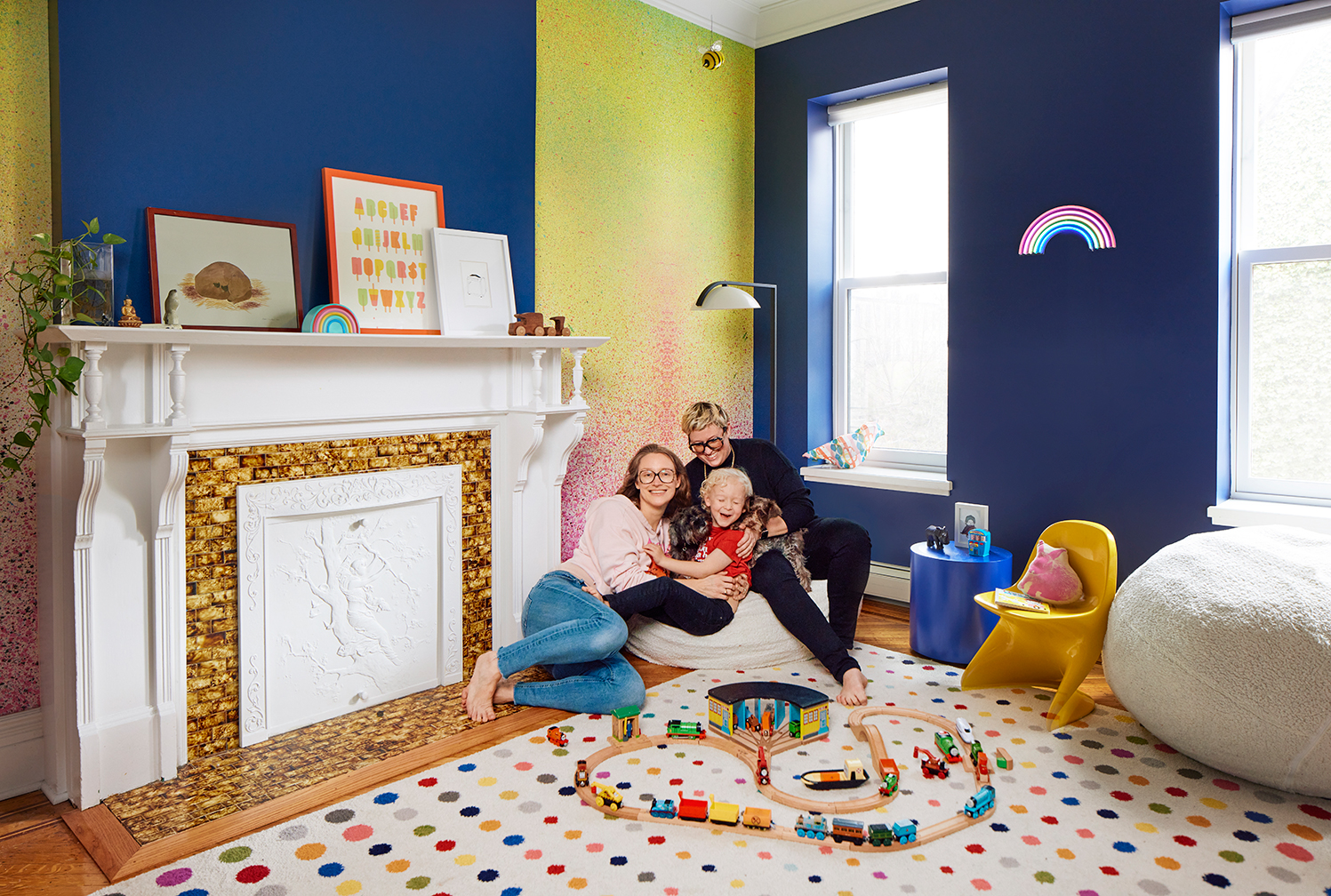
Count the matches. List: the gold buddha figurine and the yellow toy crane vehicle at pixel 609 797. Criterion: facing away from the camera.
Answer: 0

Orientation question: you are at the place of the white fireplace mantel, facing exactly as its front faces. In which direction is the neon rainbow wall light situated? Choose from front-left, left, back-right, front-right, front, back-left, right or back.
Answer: front-left

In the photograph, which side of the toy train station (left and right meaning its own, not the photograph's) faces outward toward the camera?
front

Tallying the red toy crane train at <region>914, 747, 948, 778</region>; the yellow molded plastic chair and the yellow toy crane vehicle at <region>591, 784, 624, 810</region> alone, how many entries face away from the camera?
0

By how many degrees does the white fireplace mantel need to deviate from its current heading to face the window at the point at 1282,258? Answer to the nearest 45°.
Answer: approximately 45° to its left

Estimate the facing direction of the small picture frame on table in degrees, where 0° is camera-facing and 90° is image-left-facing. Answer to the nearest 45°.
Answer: approximately 45°

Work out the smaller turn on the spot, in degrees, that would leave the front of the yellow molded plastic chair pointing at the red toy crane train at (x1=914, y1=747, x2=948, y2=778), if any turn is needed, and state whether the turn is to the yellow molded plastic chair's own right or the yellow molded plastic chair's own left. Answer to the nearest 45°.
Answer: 0° — it already faces it

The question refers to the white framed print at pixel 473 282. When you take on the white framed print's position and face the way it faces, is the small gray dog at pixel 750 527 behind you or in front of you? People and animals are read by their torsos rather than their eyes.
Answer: in front

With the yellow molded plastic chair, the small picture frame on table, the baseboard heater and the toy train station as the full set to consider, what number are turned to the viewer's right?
0

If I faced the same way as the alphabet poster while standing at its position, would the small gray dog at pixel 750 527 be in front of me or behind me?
in front

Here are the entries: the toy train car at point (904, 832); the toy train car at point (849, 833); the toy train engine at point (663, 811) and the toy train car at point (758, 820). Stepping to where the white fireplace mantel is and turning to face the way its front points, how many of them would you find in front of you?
4

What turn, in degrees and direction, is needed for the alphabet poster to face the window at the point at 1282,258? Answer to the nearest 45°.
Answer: approximately 45° to its left

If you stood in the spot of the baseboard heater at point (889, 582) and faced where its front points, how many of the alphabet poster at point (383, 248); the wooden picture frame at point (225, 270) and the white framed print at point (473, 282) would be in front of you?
3

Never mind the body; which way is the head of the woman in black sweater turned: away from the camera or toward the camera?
toward the camera

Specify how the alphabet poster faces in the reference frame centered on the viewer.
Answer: facing the viewer and to the right of the viewer

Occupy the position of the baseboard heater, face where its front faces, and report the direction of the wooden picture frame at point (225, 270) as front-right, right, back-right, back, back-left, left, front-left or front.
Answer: front

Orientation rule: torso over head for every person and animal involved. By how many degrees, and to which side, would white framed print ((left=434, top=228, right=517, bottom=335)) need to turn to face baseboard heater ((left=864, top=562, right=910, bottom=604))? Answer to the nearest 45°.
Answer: approximately 45° to its left

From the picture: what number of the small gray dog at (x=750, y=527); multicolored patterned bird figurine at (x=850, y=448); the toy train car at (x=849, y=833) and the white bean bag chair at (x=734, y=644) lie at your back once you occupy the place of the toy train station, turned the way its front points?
3

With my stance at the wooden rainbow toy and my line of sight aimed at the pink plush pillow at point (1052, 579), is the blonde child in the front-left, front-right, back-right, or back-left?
front-left

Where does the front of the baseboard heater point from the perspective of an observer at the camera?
facing the viewer and to the left of the viewer
